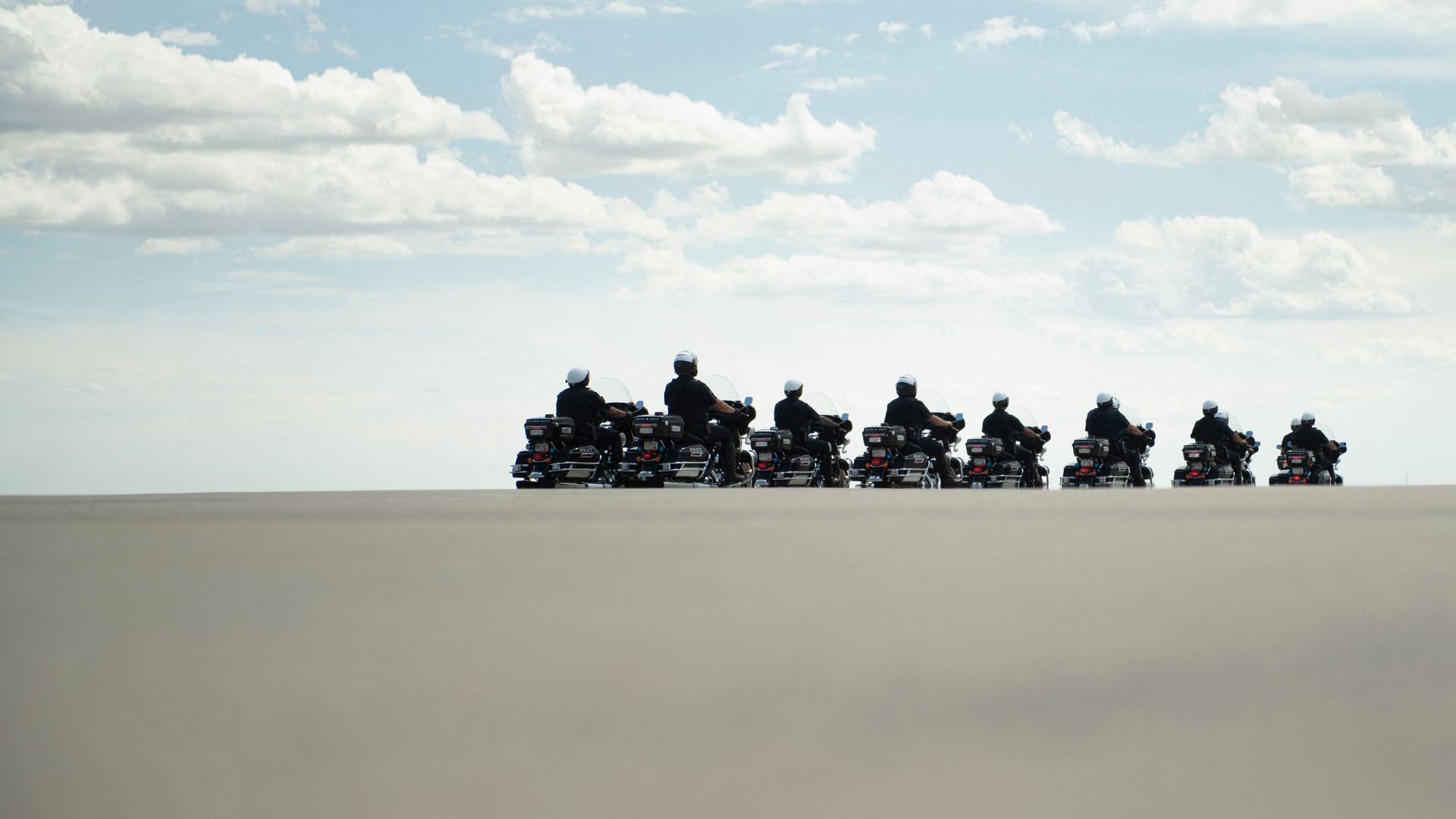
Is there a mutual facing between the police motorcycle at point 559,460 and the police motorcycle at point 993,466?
no

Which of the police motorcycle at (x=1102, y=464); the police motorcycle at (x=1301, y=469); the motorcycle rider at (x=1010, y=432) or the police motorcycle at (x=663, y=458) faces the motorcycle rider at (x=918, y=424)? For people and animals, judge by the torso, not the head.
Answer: the police motorcycle at (x=663, y=458)

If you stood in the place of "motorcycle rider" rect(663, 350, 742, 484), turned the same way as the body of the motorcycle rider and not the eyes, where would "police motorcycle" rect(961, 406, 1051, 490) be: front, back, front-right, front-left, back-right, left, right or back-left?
front

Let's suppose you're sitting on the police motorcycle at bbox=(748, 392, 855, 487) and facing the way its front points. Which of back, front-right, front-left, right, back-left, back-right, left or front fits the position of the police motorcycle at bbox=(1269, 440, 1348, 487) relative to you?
front

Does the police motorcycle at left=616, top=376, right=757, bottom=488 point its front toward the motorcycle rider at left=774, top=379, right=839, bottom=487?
yes

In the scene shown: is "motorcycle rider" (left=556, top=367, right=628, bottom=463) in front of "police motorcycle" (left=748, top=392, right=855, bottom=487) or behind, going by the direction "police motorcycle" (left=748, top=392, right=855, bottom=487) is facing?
behind

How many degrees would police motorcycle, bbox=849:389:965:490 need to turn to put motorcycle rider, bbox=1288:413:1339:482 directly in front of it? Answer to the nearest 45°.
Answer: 0° — it already faces them

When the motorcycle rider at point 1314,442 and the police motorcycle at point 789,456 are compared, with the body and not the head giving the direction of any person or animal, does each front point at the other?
no

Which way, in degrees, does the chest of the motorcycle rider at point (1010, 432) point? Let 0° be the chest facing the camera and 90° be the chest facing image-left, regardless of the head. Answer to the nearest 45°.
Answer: approximately 225°

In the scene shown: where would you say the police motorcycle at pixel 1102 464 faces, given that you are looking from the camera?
facing away from the viewer and to the right of the viewer

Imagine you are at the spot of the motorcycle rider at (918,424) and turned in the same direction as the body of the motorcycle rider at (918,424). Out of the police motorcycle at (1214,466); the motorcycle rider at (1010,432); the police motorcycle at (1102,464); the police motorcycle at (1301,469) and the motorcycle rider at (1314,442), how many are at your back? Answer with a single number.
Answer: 0

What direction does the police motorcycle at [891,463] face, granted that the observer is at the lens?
facing away from the viewer and to the right of the viewer

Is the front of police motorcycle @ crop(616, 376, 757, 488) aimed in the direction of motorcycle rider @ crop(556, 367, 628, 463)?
no

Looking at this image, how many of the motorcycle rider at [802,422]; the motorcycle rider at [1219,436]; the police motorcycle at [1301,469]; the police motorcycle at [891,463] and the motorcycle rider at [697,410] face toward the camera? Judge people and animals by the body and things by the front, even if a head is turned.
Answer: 0

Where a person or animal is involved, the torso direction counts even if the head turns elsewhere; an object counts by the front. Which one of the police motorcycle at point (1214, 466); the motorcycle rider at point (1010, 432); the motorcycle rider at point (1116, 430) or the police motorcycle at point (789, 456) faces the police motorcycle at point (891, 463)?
the police motorcycle at point (789, 456)

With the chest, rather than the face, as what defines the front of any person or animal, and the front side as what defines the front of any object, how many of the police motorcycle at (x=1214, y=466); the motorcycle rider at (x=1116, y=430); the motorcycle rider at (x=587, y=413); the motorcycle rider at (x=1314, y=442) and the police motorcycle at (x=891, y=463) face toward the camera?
0

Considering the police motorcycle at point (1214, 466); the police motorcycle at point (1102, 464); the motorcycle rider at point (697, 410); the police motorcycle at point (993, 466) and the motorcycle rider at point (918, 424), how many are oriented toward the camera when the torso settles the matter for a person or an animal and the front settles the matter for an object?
0

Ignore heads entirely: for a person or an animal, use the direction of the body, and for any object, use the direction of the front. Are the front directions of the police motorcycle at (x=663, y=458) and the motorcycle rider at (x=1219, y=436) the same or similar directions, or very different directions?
same or similar directions
